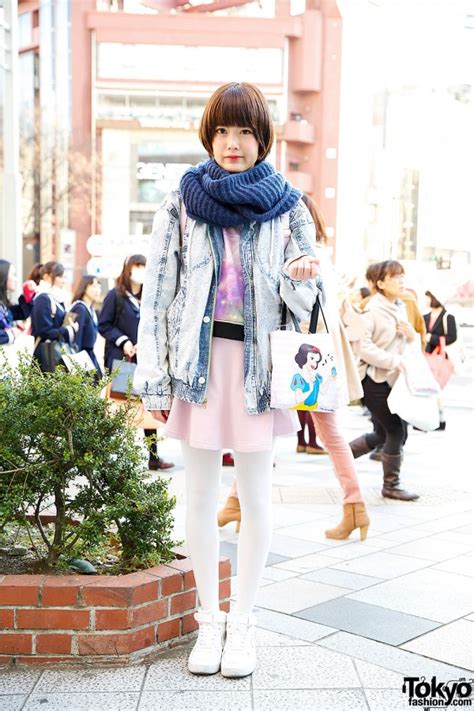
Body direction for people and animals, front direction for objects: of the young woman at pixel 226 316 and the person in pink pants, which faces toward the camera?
the young woman

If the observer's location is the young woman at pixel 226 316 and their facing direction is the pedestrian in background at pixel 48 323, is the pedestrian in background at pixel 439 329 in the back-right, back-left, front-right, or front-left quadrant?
front-right

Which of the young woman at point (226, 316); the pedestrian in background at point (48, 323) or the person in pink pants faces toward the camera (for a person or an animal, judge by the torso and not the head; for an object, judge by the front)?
the young woman

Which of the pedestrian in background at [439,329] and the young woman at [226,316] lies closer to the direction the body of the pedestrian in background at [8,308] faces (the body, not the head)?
the pedestrian in background

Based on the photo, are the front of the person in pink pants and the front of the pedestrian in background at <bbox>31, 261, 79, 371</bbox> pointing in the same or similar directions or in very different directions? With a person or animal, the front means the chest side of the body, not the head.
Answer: very different directions

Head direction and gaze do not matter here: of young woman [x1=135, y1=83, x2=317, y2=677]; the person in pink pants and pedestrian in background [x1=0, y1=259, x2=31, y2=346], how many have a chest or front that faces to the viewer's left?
1

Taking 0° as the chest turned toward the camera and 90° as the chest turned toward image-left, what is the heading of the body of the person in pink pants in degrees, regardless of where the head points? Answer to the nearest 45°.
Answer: approximately 90°

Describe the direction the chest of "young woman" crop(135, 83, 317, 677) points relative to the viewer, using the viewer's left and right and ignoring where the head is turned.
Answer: facing the viewer

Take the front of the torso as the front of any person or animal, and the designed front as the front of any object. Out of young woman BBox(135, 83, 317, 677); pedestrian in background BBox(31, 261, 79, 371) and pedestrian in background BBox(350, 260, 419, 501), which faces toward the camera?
the young woman

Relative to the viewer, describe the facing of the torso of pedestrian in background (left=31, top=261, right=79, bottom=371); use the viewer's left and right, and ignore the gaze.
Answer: facing to the right of the viewer

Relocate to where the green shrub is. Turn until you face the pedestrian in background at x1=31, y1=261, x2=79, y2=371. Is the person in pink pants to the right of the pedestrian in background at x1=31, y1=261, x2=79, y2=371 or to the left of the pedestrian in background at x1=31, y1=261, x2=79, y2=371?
right
